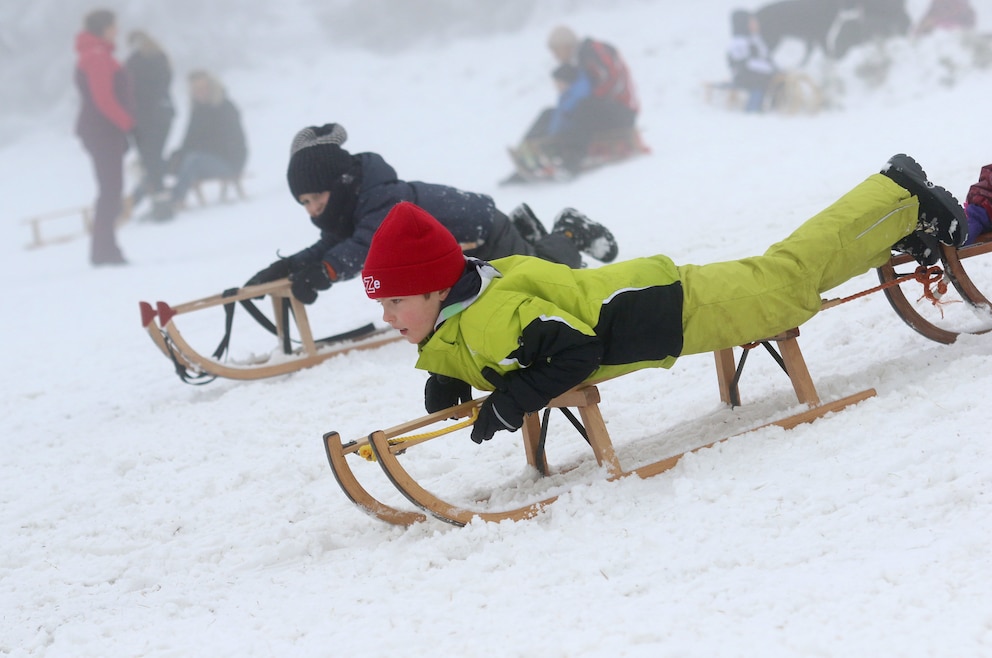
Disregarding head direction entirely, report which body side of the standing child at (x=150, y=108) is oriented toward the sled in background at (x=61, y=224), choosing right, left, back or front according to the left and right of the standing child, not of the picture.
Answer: front

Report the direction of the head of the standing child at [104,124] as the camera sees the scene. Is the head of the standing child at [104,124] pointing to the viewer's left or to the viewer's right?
to the viewer's right

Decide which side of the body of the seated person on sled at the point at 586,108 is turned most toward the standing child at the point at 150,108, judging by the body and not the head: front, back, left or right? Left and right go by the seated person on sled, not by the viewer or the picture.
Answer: front

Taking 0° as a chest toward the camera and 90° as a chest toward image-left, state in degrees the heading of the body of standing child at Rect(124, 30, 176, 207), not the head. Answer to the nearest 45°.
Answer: approximately 90°

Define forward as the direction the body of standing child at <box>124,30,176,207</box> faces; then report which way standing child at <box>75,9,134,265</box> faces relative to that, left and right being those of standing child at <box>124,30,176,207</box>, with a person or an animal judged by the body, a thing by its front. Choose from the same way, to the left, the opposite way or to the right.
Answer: the opposite way

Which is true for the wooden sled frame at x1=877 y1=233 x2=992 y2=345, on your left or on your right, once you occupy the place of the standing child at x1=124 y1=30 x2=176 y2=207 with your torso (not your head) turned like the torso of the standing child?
on your left

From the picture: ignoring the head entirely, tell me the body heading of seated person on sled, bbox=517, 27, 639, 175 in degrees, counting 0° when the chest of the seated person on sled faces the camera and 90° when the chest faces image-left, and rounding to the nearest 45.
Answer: approximately 90°

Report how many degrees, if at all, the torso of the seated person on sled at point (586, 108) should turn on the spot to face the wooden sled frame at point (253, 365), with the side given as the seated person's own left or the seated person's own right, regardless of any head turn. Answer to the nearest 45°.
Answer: approximately 90° to the seated person's own left

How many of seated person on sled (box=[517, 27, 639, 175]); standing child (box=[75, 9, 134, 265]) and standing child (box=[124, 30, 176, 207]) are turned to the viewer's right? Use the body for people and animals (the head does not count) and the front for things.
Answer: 1

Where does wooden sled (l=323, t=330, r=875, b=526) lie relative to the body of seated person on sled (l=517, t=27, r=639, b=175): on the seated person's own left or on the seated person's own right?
on the seated person's own left

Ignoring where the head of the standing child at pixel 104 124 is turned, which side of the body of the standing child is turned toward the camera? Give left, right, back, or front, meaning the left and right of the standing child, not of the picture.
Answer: right
